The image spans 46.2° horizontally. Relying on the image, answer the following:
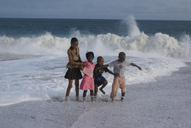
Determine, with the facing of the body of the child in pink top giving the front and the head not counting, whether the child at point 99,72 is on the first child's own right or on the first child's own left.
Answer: on the first child's own left

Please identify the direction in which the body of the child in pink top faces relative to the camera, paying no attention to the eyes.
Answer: toward the camera

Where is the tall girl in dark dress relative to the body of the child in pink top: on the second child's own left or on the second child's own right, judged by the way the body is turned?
on the second child's own right
